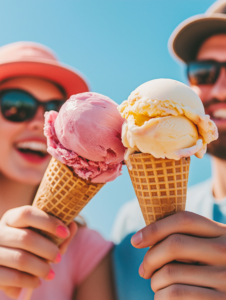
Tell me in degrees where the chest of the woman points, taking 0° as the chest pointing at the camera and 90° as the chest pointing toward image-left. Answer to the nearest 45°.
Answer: approximately 315°
